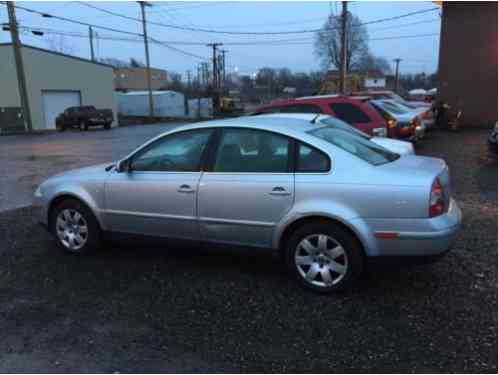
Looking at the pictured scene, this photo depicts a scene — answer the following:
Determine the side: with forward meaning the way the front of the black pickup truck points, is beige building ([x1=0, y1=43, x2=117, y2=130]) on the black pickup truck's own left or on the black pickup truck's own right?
on the black pickup truck's own right

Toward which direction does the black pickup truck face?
to the viewer's left

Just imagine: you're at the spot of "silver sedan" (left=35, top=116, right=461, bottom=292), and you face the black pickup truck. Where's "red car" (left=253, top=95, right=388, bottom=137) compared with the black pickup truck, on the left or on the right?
right

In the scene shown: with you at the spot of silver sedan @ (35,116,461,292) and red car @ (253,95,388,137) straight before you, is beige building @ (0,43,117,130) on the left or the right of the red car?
left

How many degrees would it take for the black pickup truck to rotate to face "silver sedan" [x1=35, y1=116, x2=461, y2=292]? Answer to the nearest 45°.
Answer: approximately 90° to its left

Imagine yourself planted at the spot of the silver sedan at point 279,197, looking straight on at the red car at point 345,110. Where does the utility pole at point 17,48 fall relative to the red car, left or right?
left
